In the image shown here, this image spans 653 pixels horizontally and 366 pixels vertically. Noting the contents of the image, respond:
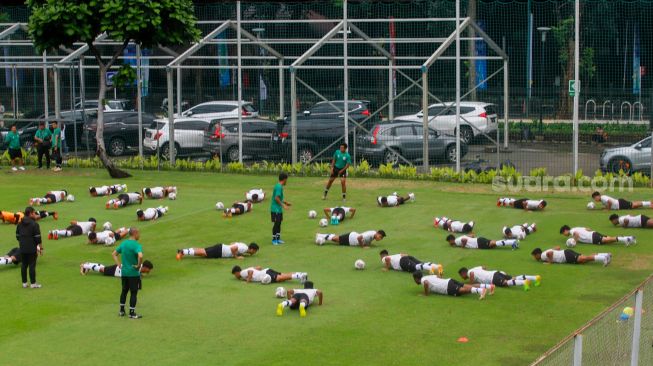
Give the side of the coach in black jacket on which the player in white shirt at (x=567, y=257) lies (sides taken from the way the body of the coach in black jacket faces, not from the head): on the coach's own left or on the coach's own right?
on the coach's own right

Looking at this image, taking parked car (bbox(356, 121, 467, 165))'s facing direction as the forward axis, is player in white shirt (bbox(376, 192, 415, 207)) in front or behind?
behind

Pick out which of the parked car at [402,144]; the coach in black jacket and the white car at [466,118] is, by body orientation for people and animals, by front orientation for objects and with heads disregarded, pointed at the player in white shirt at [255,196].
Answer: the coach in black jacket

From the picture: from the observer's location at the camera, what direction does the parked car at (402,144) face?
facing away from the viewer and to the right of the viewer

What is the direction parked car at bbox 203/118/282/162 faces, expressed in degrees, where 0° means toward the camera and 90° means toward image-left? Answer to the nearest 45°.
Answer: approximately 225°

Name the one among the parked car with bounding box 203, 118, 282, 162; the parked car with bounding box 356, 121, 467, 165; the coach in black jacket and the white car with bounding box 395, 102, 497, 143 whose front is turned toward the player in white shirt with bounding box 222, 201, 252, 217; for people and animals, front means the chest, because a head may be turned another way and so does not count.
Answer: the coach in black jacket
